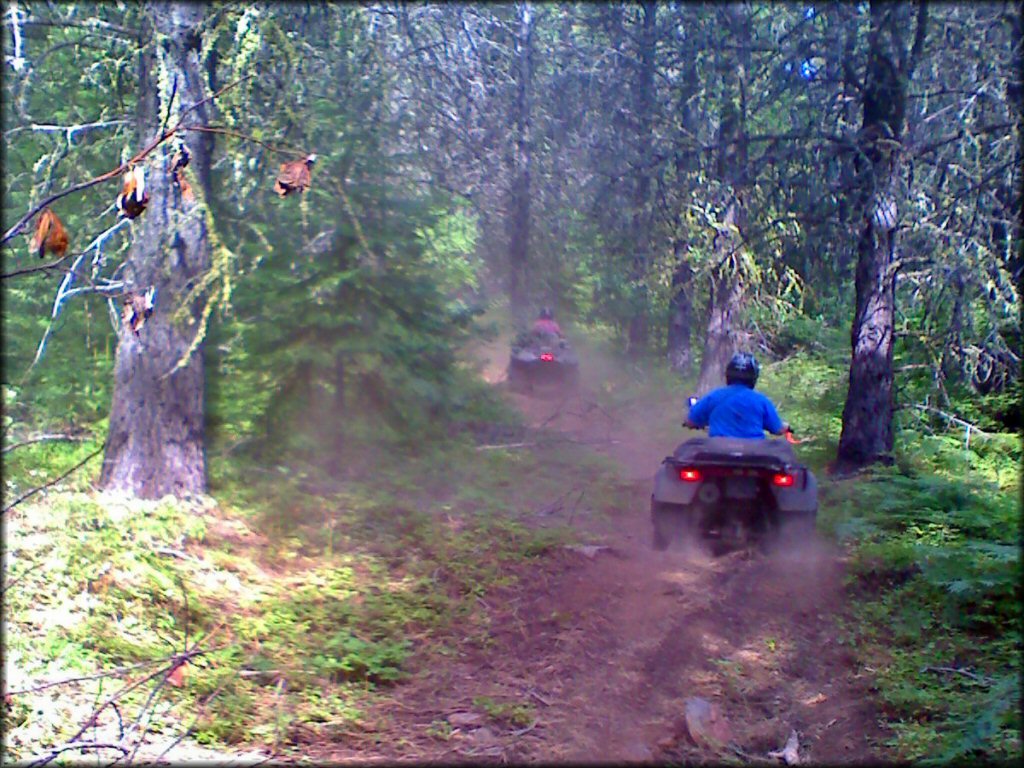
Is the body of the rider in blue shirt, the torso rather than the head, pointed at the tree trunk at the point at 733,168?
yes

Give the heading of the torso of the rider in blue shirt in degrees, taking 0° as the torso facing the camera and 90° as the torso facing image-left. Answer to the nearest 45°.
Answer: approximately 180°

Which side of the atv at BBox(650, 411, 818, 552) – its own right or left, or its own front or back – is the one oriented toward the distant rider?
front

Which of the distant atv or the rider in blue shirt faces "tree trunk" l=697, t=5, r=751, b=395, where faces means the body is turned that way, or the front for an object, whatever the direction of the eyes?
the rider in blue shirt

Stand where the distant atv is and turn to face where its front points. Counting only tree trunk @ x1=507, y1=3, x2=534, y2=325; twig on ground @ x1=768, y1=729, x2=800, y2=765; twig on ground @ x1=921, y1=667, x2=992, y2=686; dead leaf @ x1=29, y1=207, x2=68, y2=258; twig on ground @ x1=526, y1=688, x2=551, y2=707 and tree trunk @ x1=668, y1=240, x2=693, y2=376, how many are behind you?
4

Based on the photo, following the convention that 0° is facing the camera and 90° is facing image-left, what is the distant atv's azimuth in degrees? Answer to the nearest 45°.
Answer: approximately 180°

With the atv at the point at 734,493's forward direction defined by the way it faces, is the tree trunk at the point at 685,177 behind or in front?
in front

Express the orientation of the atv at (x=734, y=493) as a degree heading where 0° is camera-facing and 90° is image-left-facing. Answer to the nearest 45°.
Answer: approximately 180°

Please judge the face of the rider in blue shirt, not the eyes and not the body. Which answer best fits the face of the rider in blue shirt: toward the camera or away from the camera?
away from the camera

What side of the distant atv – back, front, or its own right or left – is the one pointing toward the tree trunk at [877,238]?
back

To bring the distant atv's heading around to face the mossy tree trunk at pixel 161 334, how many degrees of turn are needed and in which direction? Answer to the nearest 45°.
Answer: approximately 180°

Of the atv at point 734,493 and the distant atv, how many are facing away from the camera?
2
